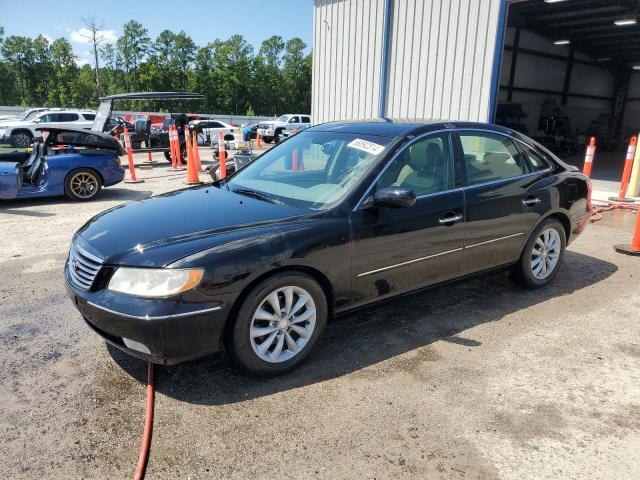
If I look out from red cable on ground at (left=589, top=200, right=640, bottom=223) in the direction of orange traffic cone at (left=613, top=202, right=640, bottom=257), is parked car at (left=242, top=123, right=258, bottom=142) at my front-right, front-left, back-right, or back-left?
back-right

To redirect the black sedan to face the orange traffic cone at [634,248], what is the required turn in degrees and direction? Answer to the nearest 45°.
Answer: approximately 180°

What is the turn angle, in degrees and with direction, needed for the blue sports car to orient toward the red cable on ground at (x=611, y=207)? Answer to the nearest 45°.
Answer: approximately 135° to its left

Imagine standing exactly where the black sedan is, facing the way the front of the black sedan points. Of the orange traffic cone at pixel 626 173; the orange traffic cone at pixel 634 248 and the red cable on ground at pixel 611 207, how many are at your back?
3

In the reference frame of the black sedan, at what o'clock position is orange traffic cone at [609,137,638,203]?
The orange traffic cone is roughly at 6 o'clock from the black sedan.

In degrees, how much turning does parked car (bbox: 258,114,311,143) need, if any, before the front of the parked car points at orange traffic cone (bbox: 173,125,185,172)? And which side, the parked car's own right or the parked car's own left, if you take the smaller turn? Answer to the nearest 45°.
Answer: approximately 45° to the parked car's own left

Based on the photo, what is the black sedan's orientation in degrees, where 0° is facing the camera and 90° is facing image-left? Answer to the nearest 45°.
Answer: approximately 45°

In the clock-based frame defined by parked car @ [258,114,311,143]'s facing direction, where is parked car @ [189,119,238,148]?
parked car @ [189,119,238,148] is roughly at 12 o'clock from parked car @ [258,114,311,143].

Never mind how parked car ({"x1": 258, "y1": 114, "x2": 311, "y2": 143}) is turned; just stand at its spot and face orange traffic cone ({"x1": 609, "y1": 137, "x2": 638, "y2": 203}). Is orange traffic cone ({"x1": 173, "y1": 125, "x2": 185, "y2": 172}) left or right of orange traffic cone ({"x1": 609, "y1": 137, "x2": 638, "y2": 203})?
right

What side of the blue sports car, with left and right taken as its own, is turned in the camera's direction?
left

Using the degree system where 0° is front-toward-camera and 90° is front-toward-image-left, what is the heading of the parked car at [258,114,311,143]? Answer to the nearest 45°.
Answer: approximately 45°

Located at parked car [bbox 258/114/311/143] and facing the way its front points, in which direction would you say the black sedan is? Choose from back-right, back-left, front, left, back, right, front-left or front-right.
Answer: front-left

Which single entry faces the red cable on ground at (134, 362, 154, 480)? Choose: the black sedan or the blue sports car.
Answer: the black sedan

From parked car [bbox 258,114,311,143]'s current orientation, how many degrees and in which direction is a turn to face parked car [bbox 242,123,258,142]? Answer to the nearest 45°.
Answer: approximately 45° to its right
